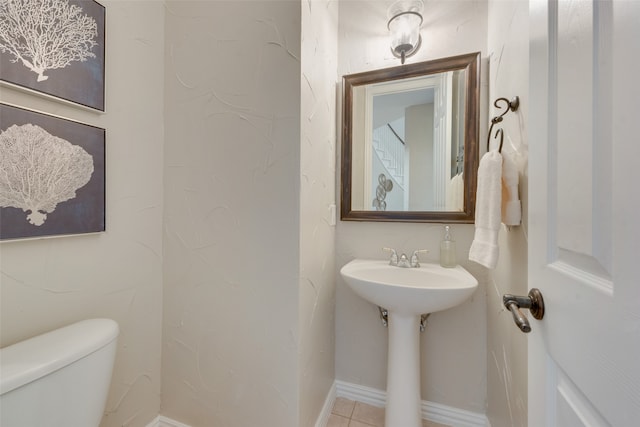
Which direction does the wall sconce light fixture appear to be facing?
toward the camera

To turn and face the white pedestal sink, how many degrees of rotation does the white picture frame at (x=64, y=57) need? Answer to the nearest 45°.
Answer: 0° — it already faces it

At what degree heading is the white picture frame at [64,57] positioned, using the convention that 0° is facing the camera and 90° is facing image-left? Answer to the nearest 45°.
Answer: approximately 315°

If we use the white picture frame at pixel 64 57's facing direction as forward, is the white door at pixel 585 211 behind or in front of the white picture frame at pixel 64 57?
in front

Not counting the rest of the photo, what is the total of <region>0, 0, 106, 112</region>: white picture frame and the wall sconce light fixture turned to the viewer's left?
0

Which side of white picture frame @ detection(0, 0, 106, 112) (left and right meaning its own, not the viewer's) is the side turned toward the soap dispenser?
front

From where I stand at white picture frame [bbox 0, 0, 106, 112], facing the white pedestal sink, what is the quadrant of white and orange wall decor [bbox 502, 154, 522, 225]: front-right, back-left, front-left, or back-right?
front-right

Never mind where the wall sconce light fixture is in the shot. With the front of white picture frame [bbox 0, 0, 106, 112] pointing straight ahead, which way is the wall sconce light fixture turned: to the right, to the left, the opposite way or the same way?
to the right

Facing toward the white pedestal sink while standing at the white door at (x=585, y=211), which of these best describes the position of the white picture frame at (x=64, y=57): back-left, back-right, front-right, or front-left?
front-left
